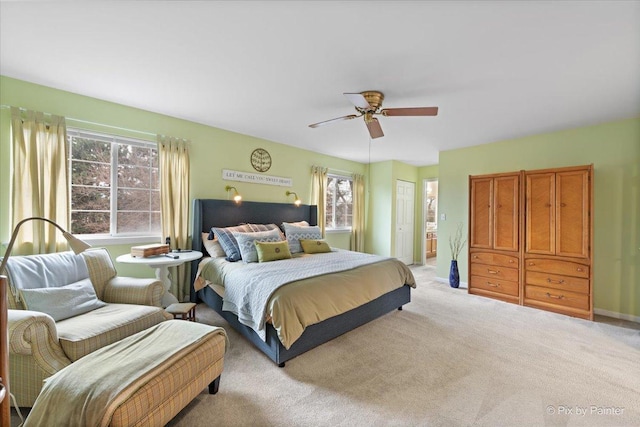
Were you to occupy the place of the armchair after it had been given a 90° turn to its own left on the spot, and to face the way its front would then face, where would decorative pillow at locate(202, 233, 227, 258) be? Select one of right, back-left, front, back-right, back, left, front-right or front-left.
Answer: front

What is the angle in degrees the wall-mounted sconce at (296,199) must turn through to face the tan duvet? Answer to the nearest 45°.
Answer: approximately 45° to its right

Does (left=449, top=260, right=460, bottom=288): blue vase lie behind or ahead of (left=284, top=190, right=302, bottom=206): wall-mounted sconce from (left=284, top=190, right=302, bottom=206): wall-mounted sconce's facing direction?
ahead

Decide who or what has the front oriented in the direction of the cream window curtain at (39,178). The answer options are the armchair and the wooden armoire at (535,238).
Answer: the wooden armoire

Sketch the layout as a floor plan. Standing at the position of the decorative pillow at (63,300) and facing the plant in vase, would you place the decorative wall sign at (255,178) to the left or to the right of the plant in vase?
left

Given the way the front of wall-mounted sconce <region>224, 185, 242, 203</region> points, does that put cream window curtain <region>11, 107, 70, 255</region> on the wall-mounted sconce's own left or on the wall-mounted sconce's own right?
on the wall-mounted sconce's own right

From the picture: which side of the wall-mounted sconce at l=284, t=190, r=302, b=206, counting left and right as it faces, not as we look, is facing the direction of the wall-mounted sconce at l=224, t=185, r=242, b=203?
right

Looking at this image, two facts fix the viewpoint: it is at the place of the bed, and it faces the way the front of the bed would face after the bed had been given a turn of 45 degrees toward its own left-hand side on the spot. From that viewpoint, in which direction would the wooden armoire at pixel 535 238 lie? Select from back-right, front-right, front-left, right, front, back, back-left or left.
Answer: front

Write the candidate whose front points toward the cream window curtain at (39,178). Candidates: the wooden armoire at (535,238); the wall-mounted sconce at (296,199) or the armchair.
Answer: the wooden armoire

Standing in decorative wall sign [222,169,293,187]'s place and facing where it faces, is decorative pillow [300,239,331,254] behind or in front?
in front

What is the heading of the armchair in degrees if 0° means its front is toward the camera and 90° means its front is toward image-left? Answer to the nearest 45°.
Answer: approximately 315°

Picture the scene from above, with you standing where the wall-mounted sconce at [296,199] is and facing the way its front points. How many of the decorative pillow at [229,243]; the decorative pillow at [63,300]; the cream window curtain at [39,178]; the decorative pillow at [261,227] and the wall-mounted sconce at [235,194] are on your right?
5

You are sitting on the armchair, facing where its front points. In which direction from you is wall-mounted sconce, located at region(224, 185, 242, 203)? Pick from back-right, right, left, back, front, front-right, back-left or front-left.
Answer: left

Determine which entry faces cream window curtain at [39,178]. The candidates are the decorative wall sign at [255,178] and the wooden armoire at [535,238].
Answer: the wooden armoire

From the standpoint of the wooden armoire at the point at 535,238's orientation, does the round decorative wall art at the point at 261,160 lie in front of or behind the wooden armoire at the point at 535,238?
in front

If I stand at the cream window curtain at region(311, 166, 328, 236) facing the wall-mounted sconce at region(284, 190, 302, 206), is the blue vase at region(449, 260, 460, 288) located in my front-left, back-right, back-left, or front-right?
back-left

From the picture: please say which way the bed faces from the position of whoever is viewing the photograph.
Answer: facing the viewer and to the right of the viewer
